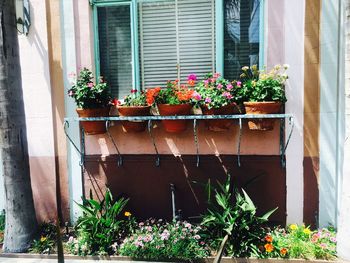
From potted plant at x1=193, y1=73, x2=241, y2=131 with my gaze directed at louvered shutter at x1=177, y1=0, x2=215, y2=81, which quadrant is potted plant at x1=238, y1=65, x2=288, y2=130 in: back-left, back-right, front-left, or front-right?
back-right

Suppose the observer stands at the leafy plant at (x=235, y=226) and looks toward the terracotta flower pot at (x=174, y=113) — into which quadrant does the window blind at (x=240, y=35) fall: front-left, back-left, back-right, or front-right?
front-right

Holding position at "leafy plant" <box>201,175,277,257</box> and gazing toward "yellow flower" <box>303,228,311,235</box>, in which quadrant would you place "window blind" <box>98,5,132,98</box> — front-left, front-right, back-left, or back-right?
back-left

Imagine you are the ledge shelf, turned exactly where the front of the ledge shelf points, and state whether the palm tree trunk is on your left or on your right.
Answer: on your right

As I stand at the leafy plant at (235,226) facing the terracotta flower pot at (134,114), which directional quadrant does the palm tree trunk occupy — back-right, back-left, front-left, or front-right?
front-left

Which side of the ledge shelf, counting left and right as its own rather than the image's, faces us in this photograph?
front
